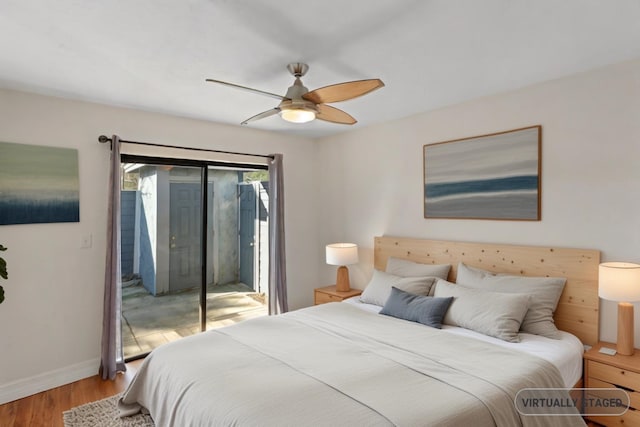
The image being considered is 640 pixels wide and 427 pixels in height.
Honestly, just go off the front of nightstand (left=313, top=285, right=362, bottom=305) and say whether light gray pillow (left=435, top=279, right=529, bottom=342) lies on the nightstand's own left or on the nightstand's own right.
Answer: on the nightstand's own left

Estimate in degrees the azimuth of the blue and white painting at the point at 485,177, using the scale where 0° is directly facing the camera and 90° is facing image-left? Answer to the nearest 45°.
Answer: approximately 45°

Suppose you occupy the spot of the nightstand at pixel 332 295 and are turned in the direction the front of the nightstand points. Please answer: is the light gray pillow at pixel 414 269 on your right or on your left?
on your left

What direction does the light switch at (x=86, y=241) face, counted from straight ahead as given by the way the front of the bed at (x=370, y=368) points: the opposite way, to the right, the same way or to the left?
to the left

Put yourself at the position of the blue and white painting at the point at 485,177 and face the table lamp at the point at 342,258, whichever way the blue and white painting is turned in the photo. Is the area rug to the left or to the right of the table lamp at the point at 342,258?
left

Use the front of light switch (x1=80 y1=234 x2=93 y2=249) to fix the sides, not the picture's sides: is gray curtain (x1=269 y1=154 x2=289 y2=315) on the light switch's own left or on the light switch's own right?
on the light switch's own left

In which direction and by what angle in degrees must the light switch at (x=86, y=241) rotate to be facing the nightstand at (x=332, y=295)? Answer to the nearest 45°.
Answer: approximately 90° to its left

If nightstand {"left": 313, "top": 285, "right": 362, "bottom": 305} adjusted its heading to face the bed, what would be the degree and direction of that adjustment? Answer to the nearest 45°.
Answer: approximately 45° to its left

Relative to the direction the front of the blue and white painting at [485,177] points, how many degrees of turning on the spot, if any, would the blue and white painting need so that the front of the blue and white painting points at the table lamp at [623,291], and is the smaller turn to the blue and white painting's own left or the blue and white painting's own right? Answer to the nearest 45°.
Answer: approximately 90° to the blue and white painting's own left

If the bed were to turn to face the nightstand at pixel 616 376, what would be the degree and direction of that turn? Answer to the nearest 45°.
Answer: approximately 135° to its left

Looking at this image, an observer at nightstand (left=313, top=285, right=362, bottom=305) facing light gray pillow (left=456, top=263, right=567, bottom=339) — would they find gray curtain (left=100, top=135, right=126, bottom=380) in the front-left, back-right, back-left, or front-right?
back-right
